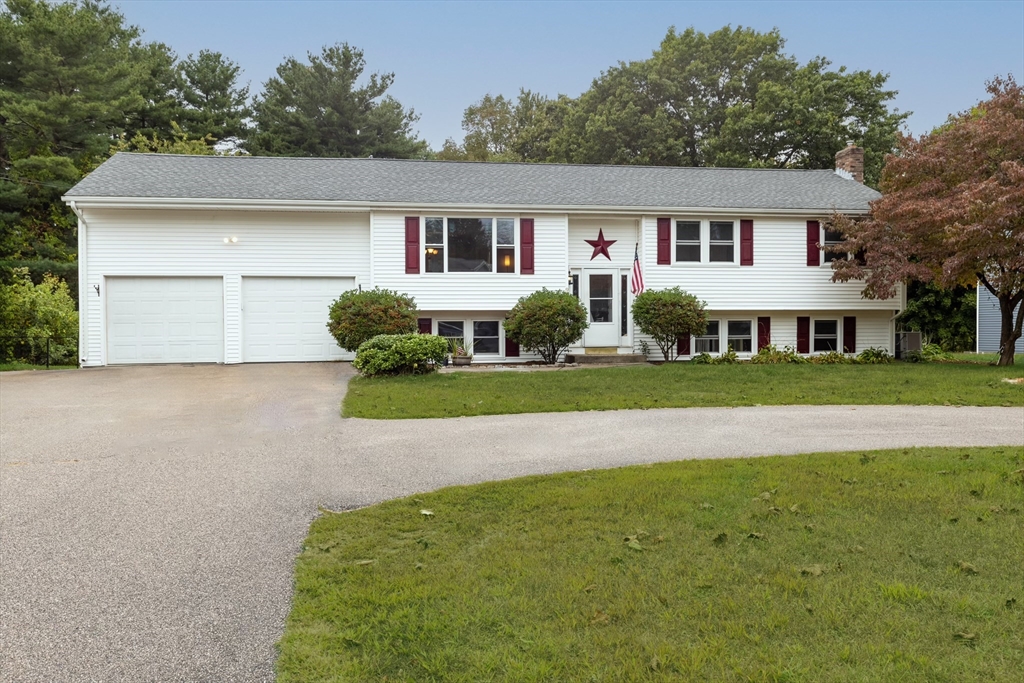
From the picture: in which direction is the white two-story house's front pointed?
toward the camera

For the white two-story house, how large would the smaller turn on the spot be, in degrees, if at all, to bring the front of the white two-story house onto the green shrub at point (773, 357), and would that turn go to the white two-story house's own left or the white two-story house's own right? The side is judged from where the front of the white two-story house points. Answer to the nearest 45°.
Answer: approximately 90° to the white two-story house's own left

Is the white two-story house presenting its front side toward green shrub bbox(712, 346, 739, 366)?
no

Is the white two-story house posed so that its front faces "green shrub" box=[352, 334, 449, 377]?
yes

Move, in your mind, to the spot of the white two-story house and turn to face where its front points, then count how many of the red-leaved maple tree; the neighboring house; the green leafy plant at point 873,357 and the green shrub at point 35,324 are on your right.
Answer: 1

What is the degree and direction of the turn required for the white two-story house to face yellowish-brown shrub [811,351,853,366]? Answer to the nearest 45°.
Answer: approximately 90° to its left

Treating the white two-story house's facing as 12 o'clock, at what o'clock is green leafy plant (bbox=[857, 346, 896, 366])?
The green leafy plant is roughly at 9 o'clock from the white two-story house.

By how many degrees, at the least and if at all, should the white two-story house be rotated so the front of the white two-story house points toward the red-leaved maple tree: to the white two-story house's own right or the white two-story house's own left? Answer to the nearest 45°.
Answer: approximately 90° to the white two-story house's own left

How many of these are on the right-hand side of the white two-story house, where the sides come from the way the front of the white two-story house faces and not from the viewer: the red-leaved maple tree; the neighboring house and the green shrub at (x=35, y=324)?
1

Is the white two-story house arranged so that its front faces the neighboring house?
no

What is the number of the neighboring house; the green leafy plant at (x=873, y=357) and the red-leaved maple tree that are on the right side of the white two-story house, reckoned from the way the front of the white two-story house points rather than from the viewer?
0

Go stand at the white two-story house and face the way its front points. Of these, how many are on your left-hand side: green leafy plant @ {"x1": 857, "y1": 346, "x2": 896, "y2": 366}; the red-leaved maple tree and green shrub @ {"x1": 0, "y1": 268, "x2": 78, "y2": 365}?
2

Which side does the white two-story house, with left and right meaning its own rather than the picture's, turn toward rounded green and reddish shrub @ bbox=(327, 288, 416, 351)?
front
